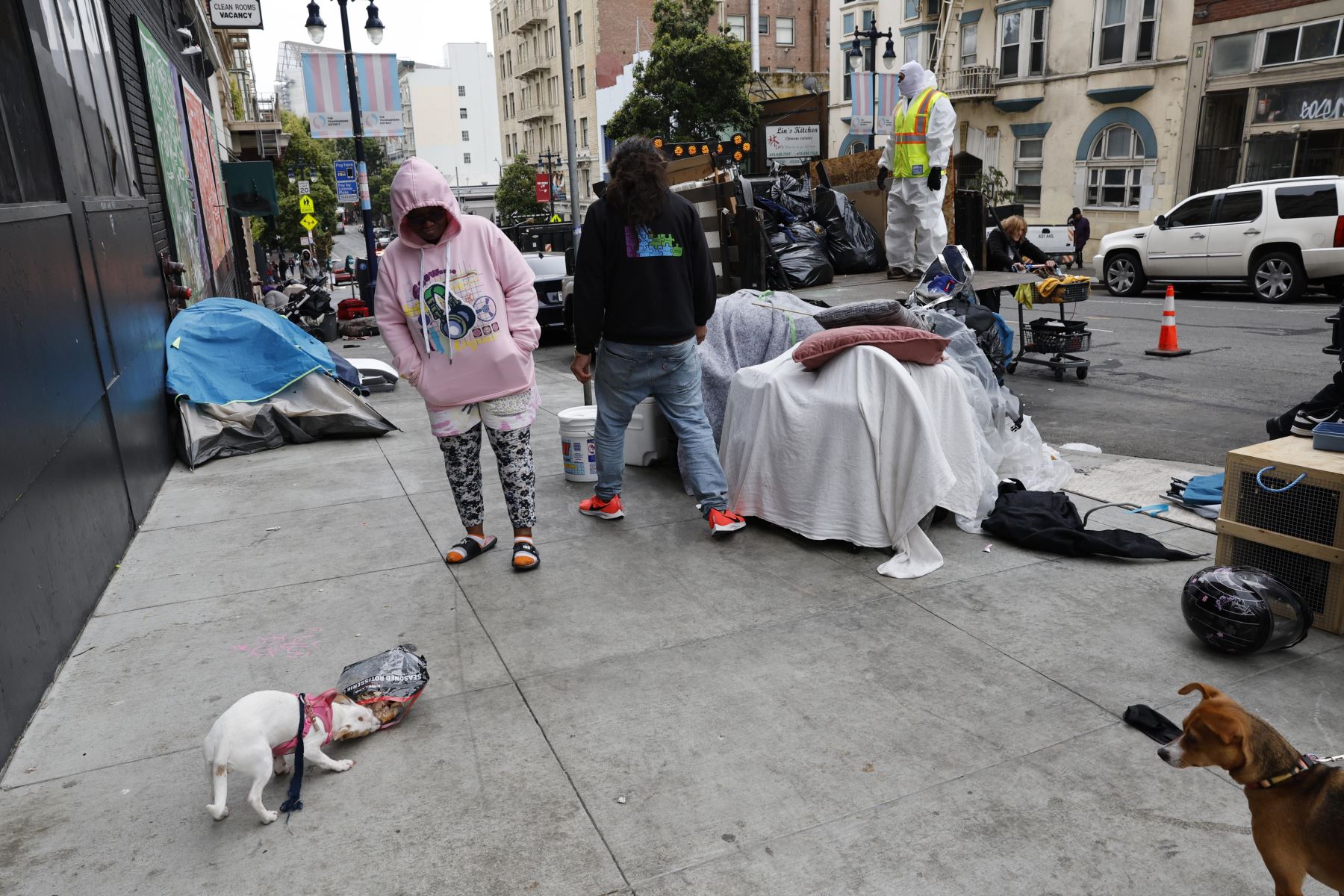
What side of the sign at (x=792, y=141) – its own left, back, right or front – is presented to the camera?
front

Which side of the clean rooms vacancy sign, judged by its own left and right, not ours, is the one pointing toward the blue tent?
front

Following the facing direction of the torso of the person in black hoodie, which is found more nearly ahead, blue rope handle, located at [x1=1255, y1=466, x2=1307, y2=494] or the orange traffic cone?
the orange traffic cone

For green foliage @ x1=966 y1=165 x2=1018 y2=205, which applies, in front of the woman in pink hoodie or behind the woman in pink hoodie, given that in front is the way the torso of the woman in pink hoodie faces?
behind

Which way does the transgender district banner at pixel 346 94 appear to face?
toward the camera

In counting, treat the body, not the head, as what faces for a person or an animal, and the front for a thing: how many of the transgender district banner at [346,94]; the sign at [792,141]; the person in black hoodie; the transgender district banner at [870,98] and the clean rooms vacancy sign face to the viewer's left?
0

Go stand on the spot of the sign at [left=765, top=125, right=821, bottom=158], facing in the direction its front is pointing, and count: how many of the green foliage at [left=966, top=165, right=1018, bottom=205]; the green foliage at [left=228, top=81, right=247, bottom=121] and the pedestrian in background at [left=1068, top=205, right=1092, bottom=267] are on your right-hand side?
1

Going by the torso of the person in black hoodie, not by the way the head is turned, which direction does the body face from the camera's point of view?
away from the camera

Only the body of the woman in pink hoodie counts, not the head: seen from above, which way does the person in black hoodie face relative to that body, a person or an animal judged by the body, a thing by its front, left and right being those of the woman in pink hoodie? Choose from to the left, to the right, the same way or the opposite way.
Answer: the opposite way

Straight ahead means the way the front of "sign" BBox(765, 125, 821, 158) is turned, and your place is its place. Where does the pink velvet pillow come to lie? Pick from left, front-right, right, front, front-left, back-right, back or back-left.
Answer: front

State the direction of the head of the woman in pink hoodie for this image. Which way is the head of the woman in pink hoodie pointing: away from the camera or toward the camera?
toward the camera

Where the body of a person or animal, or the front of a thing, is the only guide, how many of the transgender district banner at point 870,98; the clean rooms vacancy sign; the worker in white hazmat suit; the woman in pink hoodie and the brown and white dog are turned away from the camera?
0

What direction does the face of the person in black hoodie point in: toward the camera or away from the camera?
away from the camera

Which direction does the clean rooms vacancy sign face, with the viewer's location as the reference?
facing the viewer

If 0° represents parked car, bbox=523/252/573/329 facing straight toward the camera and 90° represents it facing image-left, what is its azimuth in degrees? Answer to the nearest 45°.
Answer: approximately 180°

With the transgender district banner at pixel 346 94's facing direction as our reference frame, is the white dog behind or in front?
in front

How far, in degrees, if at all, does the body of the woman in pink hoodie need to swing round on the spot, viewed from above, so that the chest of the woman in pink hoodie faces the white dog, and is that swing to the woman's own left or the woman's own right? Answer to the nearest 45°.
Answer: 0° — they already face it
